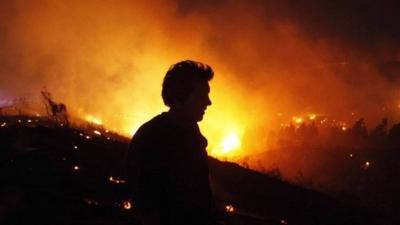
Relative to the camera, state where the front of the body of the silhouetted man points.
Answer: to the viewer's right

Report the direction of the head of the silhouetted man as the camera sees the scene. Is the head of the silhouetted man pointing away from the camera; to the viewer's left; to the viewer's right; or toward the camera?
to the viewer's right

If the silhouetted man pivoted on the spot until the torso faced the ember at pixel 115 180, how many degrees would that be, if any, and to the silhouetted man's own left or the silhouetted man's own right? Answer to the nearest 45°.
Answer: approximately 90° to the silhouetted man's own left
